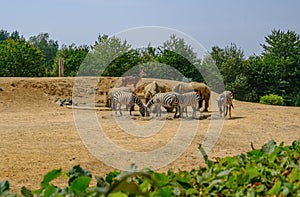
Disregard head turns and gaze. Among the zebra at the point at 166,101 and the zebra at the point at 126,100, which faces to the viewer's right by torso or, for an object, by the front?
the zebra at the point at 126,100

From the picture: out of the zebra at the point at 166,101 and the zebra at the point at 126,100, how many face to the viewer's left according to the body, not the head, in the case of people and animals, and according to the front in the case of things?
1

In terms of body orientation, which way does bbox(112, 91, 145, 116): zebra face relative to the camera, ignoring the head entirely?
to the viewer's right

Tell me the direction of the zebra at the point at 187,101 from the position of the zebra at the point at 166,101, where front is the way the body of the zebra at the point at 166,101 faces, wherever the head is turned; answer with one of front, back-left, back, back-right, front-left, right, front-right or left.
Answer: back

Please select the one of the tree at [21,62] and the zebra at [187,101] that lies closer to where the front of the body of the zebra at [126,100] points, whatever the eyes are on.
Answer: the zebra

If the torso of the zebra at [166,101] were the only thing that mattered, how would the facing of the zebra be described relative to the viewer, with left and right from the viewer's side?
facing to the left of the viewer

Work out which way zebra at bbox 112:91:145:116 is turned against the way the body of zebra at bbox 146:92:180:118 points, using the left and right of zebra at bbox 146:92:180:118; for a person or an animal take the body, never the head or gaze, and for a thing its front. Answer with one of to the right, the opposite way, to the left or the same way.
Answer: the opposite way

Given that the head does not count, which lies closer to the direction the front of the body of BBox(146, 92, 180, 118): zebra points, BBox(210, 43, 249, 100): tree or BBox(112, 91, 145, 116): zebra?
the zebra

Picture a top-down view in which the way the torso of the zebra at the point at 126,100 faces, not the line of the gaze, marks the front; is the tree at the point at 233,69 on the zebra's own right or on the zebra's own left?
on the zebra's own left
